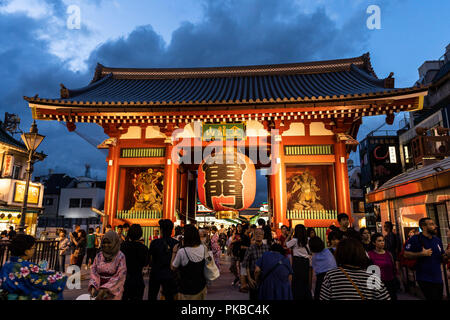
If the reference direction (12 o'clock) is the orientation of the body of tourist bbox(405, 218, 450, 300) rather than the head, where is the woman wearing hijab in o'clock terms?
The woman wearing hijab is roughly at 3 o'clock from the tourist.

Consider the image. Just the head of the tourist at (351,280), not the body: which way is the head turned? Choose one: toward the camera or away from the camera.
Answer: away from the camera

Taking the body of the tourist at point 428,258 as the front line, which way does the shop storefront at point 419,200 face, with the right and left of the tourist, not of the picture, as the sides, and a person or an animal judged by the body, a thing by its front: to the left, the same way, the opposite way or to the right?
to the right

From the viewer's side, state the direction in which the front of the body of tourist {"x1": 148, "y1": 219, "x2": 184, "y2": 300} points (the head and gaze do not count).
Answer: away from the camera

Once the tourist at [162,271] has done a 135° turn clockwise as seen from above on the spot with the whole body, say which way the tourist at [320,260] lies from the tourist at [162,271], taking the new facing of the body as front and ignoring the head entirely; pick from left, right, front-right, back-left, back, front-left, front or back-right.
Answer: front-left

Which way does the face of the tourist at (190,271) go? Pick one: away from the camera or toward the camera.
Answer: away from the camera

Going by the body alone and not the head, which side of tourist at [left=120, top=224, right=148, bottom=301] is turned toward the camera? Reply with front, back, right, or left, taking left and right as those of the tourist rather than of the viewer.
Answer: back

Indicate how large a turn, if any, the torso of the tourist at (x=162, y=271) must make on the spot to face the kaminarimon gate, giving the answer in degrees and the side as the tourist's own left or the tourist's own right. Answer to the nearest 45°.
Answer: approximately 45° to the tourist's own right

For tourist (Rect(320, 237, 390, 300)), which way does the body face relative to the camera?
away from the camera

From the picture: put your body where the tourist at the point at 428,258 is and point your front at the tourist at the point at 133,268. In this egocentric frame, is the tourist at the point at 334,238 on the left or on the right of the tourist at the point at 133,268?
right

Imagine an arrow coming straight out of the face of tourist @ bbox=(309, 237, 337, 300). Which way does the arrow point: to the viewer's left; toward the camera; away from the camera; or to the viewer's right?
away from the camera
